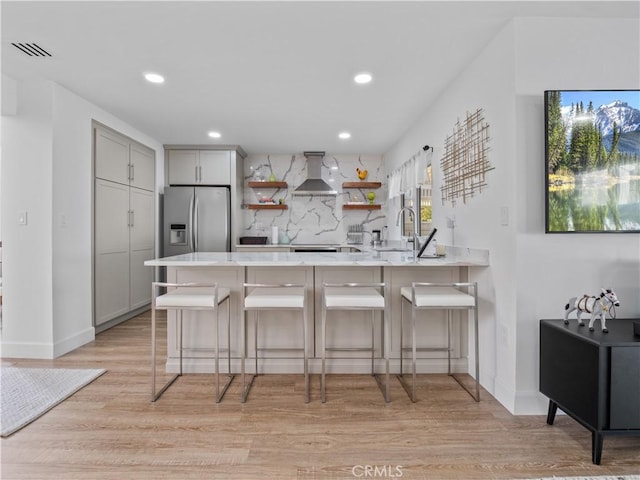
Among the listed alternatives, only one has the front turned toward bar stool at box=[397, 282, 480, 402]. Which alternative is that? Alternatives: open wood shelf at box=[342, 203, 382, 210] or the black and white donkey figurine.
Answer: the open wood shelf

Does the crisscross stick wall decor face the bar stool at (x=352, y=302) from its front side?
yes

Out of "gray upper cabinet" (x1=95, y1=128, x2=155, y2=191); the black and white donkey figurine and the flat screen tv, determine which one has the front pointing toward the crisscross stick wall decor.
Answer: the gray upper cabinet

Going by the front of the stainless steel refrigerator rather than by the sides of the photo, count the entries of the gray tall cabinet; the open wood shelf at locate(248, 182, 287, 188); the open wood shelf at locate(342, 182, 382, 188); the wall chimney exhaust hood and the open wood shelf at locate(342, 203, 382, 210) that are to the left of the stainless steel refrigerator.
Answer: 4

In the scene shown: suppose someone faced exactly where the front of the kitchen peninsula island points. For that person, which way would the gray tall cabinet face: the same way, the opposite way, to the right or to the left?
to the left

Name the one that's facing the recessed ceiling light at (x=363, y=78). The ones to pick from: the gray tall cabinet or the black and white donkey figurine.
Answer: the gray tall cabinet

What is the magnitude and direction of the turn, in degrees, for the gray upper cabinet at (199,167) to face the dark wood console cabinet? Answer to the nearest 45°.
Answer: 0° — it already faces it

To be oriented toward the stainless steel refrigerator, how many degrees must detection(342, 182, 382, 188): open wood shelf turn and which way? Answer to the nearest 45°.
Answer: approximately 90° to its right

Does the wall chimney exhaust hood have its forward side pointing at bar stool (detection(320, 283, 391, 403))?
yes

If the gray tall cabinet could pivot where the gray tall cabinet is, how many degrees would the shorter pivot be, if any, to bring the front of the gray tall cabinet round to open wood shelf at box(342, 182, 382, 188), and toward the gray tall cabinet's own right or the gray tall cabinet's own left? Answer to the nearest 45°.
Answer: approximately 45° to the gray tall cabinet's own left
